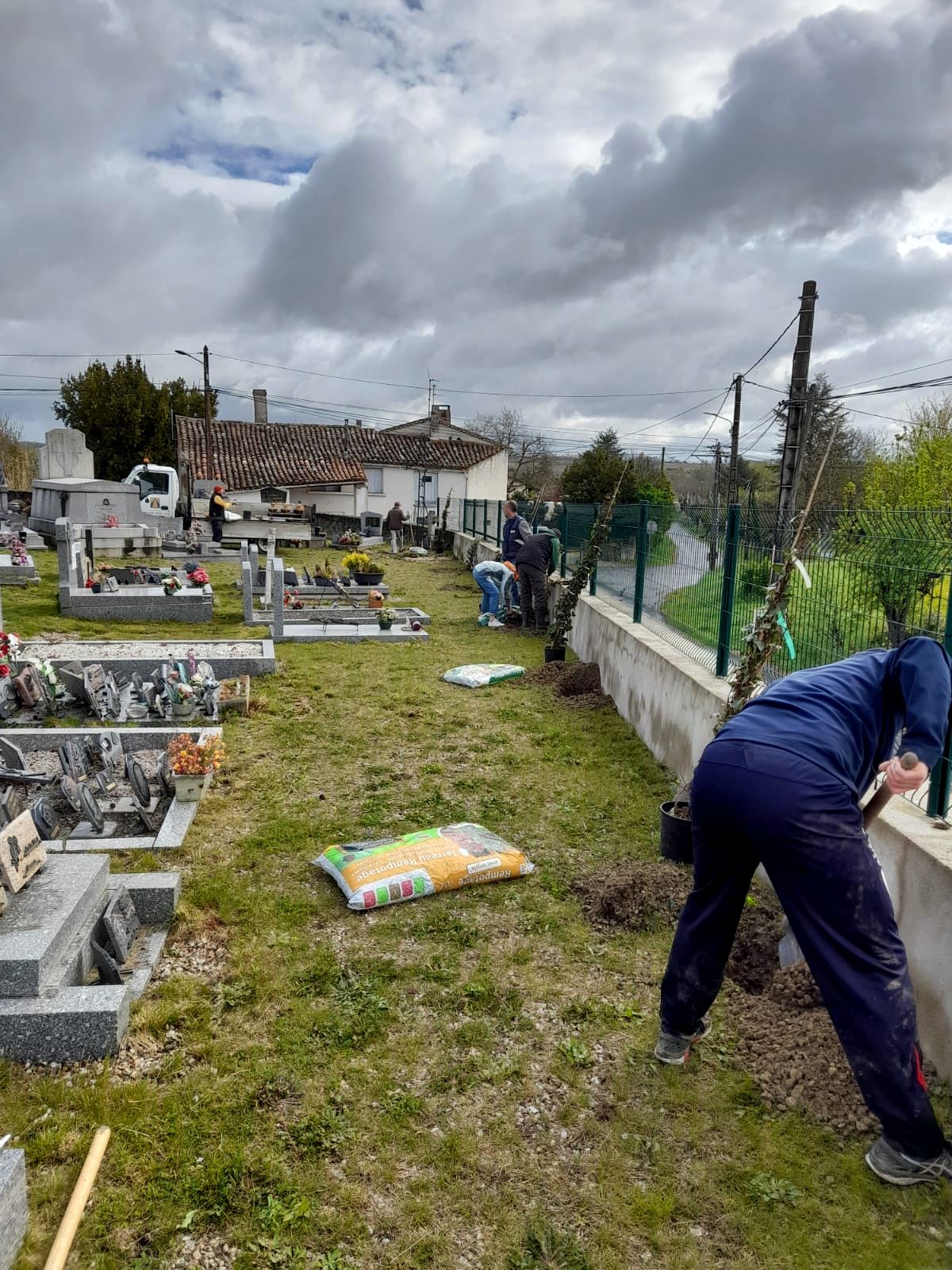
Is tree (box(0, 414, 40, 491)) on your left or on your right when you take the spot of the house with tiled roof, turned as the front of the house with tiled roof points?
on your right

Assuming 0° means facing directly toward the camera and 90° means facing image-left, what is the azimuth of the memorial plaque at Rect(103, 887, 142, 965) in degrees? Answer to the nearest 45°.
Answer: approximately 315°

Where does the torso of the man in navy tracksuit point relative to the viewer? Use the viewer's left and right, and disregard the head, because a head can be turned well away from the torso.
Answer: facing away from the viewer and to the right of the viewer

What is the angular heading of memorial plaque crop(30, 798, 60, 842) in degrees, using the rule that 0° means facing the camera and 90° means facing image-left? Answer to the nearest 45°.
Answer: approximately 315°

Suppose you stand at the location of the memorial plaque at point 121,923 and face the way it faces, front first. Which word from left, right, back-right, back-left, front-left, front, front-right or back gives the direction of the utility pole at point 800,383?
left

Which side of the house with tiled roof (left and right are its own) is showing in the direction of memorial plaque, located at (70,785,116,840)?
front

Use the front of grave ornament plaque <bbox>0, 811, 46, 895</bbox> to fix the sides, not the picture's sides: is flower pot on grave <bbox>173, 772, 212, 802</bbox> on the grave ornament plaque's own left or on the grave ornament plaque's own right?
on the grave ornament plaque's own left

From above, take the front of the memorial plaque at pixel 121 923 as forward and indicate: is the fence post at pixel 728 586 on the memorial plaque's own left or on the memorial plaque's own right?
on the memorial plaque's own left

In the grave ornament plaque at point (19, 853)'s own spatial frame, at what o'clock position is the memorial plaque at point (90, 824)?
The memorial plaque is roughly at 8 o'clock from the grave ornament plaque.

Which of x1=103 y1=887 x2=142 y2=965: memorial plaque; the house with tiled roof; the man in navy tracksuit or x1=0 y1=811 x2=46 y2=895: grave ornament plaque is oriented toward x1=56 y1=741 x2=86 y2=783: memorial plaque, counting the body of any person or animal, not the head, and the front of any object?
the house with tiled roof

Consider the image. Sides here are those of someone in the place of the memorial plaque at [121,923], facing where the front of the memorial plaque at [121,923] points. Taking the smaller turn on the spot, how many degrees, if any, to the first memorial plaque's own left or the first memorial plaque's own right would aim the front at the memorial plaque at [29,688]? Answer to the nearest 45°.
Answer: approximately 135° to the first memorial plaque's own left

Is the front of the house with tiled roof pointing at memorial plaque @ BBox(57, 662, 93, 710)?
yes

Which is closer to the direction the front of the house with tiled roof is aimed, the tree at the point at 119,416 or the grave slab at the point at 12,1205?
the grave slab

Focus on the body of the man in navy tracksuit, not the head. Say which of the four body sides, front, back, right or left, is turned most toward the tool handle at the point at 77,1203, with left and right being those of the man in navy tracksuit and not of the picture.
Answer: back
